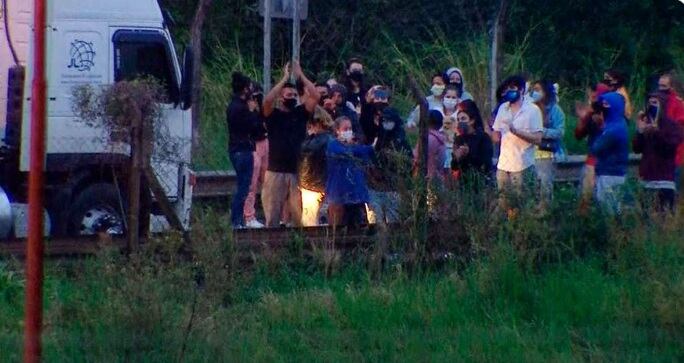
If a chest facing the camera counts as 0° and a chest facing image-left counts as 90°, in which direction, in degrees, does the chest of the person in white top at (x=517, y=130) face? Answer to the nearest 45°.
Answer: approximately 45°

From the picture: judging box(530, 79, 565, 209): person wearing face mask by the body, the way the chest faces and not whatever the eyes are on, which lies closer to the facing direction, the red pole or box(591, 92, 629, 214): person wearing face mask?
the red pole

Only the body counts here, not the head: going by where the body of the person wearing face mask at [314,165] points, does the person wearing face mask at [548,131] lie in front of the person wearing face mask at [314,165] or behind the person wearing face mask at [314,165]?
in front

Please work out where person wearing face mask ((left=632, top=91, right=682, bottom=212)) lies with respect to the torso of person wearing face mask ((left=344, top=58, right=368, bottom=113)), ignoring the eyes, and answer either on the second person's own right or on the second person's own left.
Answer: on the second person's own left

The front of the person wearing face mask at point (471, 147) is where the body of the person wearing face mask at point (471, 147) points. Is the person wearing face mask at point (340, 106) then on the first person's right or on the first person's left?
on the first person's right

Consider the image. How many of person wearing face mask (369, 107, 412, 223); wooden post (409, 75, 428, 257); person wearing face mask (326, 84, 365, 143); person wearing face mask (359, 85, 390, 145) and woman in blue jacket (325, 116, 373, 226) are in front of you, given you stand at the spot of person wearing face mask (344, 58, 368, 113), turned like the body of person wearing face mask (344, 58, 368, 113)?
5

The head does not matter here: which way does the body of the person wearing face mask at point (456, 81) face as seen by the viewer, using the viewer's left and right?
facing the viewer

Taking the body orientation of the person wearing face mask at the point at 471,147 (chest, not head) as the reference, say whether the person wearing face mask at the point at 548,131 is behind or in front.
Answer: behind

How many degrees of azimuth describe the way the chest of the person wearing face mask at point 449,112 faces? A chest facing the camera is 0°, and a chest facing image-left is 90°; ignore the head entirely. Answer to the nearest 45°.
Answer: approximately 0°

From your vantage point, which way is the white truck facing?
to the viewer's right

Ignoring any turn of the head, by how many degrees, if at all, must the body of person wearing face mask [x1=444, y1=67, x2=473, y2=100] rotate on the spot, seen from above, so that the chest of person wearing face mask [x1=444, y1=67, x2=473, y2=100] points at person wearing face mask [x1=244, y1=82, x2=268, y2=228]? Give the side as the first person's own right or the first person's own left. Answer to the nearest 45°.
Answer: approximately 45° to the first person's own right

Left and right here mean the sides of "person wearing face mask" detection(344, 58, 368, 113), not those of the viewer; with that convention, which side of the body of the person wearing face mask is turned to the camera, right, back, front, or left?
front
